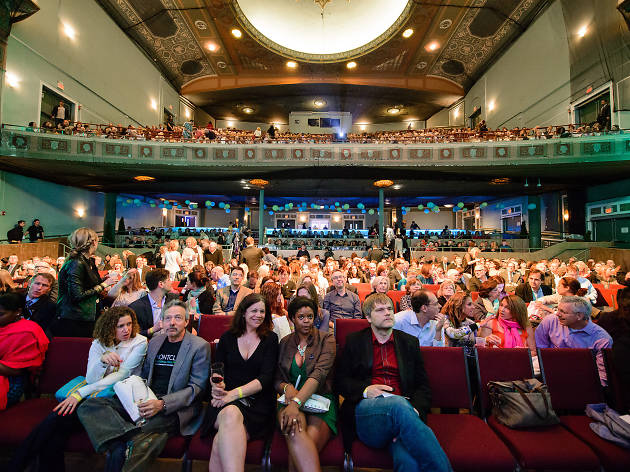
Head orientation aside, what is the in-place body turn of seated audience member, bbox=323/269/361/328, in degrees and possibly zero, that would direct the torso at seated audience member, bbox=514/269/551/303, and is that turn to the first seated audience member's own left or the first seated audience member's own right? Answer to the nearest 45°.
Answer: approximately 90° to the first seated audience member's own left

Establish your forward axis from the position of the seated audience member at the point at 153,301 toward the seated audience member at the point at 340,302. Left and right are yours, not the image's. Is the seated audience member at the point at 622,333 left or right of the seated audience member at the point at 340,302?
right

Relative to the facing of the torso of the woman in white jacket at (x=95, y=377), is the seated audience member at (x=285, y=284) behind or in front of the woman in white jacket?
behind

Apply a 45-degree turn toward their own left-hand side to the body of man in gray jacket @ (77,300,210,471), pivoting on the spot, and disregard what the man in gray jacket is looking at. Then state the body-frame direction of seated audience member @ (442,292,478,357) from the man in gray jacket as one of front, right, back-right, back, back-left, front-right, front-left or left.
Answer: left

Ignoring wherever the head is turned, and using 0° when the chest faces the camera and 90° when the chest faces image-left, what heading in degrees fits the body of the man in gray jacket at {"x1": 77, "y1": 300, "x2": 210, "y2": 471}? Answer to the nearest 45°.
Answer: approximately 45°

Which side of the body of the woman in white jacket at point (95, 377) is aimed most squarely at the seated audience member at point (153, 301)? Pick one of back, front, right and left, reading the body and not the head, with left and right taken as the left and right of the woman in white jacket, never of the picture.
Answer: back

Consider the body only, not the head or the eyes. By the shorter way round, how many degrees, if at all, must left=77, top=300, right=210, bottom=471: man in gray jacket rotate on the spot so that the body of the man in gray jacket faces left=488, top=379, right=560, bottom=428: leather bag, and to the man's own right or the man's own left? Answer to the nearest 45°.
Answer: approximately 90° to the man's own left

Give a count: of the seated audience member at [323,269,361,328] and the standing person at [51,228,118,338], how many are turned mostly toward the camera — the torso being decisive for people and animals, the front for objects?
1

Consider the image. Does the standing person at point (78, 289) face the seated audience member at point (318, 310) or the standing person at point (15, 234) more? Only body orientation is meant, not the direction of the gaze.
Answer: the seated audience member

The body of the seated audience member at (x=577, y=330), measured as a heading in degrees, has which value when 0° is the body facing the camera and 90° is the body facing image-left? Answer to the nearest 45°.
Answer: approximately 45°

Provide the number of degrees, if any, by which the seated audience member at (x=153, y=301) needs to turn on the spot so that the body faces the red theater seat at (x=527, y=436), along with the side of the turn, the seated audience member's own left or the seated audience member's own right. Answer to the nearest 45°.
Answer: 0° — they already face it

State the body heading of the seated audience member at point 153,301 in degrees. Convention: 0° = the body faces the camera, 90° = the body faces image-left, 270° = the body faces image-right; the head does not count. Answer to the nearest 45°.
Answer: approximately 315°

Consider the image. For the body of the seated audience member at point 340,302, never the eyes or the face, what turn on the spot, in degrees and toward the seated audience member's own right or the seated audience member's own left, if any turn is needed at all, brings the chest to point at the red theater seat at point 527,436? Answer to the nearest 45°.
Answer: approximately 45° to the seated audience member's own left
